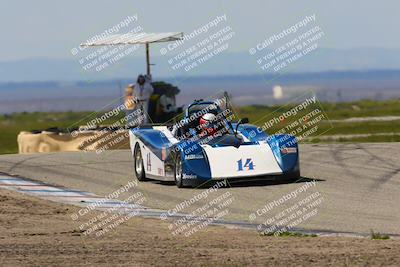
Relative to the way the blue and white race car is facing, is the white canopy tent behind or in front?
behind

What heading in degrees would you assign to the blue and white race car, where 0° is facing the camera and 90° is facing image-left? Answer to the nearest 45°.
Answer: approximately 315°
